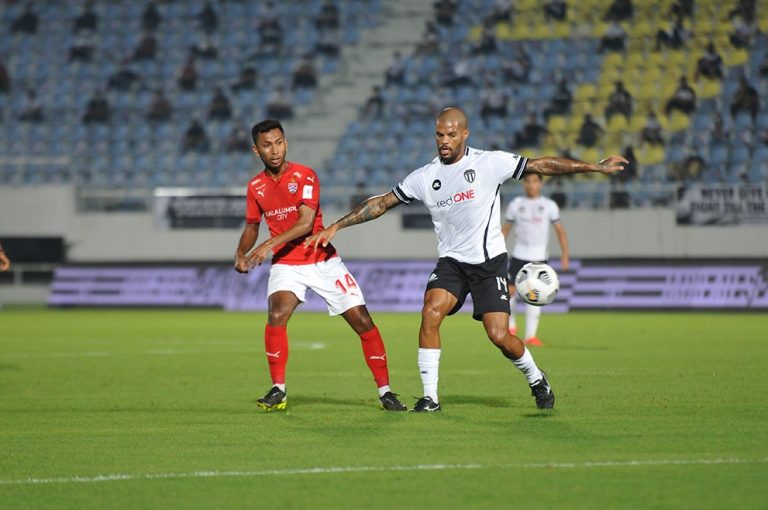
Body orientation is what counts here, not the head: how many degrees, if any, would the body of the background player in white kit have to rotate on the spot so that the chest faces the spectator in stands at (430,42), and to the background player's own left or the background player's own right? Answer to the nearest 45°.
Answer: approximately 180°

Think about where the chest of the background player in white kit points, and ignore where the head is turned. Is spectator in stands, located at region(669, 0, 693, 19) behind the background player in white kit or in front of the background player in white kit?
behind

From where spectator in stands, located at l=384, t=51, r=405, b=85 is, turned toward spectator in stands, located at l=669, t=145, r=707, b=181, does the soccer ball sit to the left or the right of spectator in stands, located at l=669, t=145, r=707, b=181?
right

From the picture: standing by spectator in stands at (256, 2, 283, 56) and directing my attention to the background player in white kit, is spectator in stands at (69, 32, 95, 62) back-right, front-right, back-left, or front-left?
back-right

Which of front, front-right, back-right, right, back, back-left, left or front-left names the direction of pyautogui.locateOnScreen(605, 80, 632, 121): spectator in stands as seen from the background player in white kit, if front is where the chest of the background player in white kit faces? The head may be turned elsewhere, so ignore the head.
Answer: back

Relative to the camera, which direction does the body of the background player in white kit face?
toward the camera

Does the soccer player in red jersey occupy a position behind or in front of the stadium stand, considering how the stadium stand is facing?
in front

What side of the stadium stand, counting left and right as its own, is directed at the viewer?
front

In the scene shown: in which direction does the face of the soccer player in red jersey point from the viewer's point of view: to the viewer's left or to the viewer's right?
to the viewer's right

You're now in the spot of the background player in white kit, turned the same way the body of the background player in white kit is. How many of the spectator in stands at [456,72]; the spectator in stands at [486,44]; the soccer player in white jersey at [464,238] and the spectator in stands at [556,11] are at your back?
3

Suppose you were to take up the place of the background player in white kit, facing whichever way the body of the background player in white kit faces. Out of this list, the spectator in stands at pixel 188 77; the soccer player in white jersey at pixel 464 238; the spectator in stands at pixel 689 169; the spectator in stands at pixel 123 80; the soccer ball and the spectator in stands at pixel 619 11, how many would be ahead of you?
2

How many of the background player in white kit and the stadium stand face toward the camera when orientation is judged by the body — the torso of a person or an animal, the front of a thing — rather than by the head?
2

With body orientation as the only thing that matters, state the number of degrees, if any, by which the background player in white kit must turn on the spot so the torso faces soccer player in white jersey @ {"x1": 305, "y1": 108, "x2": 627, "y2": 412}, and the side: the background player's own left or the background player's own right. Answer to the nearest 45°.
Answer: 0° — they already face them

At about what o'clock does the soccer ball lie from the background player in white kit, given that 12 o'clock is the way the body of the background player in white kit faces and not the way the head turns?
The soccer ball is roughly at 12 o'clock from the background player in white kit.

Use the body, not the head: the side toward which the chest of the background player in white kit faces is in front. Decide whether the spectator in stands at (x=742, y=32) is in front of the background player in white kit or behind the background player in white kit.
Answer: behind
